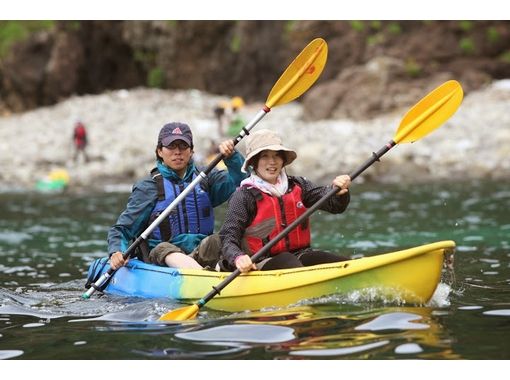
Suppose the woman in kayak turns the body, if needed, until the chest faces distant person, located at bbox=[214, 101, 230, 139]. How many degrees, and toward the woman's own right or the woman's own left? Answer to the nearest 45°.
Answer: approximately 135° to the woman's own left

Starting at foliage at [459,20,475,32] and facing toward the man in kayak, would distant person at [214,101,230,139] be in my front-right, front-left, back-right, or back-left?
front-right

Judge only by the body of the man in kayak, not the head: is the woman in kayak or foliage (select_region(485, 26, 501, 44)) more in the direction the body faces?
the woman in kayak

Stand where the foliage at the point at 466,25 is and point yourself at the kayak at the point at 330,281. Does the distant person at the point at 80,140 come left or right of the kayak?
right

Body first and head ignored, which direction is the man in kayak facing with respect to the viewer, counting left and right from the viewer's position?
facing the viewer and to the right of the viewer

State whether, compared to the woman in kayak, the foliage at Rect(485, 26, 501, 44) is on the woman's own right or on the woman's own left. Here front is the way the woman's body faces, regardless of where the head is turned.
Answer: on the woman's own left

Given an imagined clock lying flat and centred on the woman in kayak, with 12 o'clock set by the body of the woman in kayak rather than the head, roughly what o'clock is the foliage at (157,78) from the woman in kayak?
The foliage is roughly at 7 o'clock from the woman in kayak.

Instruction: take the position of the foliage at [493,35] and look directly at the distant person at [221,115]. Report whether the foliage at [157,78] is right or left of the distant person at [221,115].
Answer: right

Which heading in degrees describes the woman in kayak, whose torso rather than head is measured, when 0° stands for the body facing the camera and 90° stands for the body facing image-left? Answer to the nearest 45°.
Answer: approximately 315°

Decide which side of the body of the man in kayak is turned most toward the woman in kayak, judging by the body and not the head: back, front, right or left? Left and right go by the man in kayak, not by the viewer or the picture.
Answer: front

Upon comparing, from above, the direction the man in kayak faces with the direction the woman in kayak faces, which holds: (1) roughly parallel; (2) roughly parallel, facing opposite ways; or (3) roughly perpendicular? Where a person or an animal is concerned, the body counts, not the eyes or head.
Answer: roughly parallel

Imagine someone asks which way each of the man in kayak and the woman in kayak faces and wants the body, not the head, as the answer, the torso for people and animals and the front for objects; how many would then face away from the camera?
0

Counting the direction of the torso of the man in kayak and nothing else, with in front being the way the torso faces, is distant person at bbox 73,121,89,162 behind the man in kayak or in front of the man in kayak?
behind
